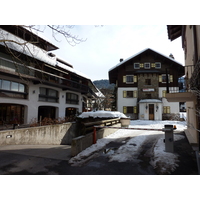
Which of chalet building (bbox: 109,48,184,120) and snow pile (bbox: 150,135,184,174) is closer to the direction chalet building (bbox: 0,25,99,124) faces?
the snow pile

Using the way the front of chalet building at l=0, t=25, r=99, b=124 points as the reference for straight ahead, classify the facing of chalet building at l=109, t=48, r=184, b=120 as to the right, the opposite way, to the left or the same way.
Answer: to the right

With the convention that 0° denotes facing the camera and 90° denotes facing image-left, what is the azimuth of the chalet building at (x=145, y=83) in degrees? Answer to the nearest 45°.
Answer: approximately 0°

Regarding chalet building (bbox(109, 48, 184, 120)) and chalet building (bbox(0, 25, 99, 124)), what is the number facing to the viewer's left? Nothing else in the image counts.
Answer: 0

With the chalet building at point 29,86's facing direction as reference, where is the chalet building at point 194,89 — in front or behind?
in front

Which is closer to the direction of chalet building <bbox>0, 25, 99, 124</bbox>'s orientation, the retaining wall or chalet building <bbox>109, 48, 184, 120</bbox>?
the retaining wall

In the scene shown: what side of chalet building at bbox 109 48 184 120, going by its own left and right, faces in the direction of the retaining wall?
front

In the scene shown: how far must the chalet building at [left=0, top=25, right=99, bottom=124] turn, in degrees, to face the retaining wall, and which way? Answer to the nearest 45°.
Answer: approximately 45° to its right

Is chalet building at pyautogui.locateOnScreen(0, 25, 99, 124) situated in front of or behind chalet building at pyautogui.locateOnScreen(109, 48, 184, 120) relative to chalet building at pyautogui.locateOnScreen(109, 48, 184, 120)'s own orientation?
in front

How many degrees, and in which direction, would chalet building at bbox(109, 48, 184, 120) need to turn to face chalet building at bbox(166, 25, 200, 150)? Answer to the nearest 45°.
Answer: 0° — it already faces it
